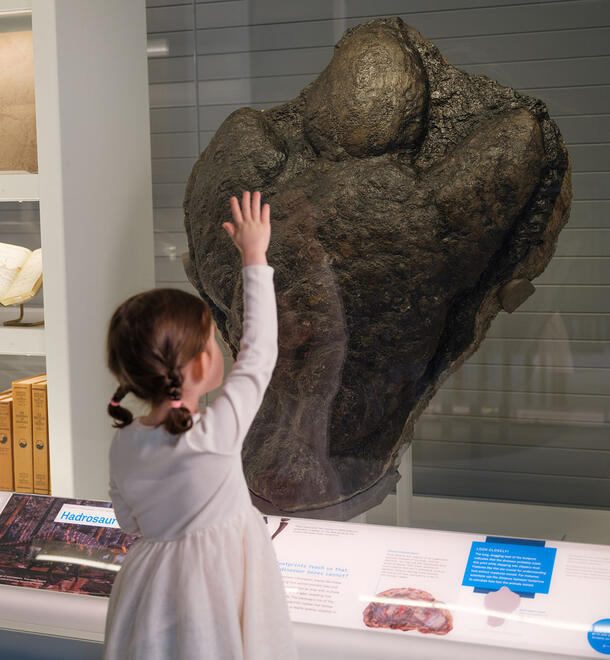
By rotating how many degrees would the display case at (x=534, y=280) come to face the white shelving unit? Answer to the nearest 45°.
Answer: approximately 90° to its right

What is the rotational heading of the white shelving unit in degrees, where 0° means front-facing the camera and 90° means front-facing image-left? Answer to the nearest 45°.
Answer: approximately 0°

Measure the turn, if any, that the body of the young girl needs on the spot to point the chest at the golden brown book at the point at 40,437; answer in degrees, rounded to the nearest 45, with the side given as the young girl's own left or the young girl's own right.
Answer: approximately 45° to the young girl's own left

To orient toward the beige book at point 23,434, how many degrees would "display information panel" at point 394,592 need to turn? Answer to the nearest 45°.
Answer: approximately 135° to its right

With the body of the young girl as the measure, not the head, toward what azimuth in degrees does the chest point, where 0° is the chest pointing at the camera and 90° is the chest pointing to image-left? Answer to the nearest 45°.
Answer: approximately 225°

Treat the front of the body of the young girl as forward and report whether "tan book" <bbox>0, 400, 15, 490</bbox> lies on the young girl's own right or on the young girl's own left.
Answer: on the young girl's own left

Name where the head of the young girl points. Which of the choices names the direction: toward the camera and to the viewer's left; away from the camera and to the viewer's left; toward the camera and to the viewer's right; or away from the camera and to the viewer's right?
away from the camera and to the viewer's right
